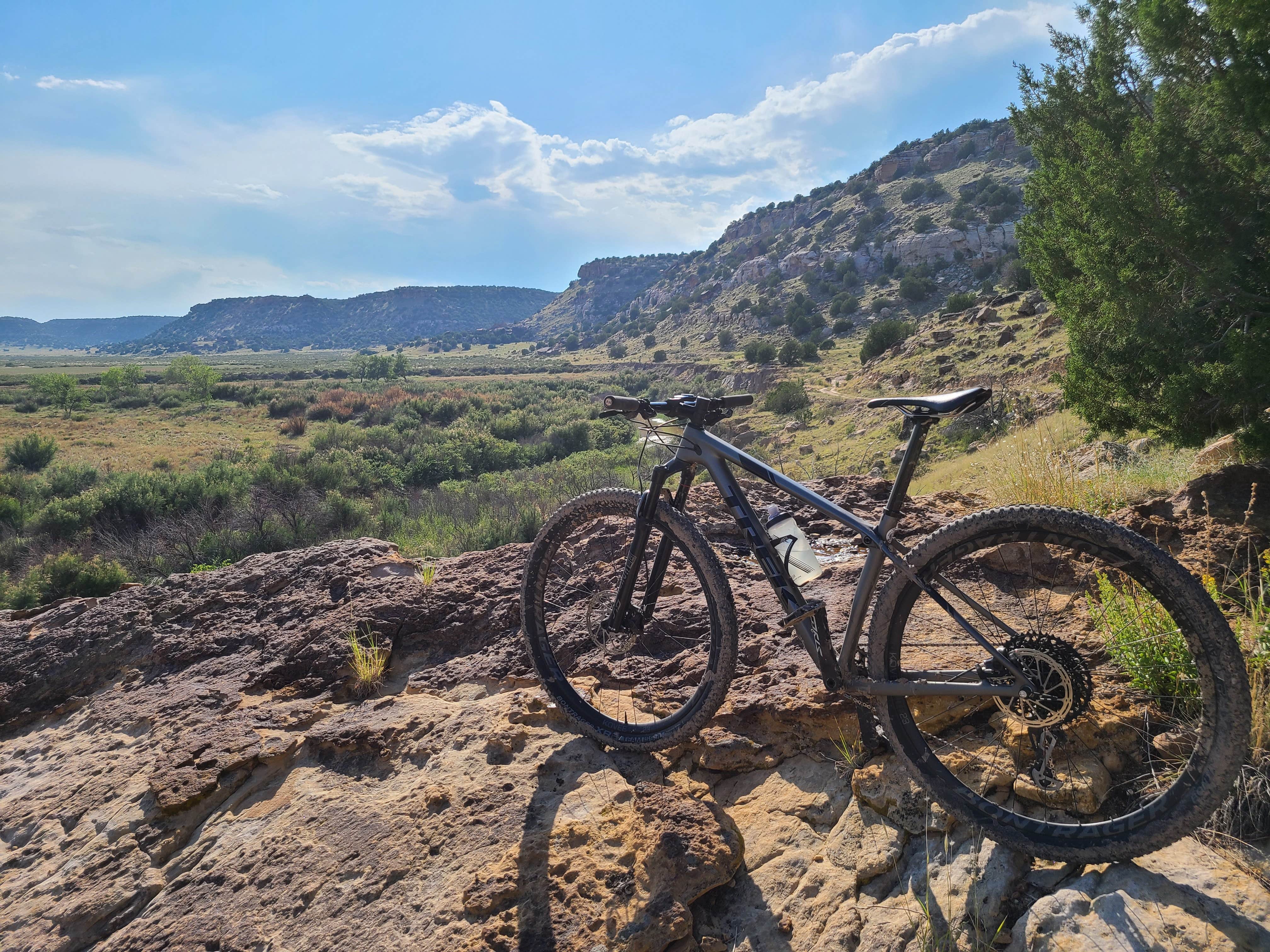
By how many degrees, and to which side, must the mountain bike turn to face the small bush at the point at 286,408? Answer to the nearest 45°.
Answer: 0° — it already faces it

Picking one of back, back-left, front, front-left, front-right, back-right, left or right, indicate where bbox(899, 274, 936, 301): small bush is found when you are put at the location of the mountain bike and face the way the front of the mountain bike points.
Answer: front-right

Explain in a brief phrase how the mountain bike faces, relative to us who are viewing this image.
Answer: facing away from the viewer and to the left of the viewer

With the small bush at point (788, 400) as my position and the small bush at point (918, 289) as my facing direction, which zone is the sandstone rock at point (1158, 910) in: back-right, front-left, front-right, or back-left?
back-right

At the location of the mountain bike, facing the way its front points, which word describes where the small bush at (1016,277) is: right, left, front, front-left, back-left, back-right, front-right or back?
front-right

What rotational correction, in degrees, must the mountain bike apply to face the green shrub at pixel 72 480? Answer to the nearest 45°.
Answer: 0° — it already faces it

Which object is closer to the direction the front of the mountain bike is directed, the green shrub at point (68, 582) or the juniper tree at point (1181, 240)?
the green shrub

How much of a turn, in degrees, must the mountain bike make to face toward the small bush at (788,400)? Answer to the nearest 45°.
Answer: approximately 45° to its right
